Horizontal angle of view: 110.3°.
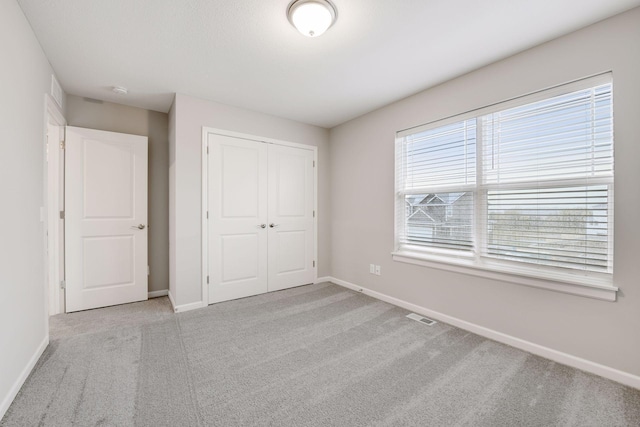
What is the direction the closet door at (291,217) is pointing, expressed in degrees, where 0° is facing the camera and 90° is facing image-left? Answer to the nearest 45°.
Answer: approximately 315°

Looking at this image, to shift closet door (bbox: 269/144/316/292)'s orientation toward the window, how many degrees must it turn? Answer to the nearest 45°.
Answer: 0° — it already faces it

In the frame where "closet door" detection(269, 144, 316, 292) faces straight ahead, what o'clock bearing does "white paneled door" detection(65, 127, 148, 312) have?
The white paneled door is roughly at 4 o'clock from the closet door.

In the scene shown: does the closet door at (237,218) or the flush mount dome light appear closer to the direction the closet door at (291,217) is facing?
the flush mount dome light

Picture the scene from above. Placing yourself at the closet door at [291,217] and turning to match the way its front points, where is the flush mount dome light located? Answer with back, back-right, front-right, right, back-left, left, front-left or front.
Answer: front-right

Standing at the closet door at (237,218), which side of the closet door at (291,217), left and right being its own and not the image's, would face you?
right
